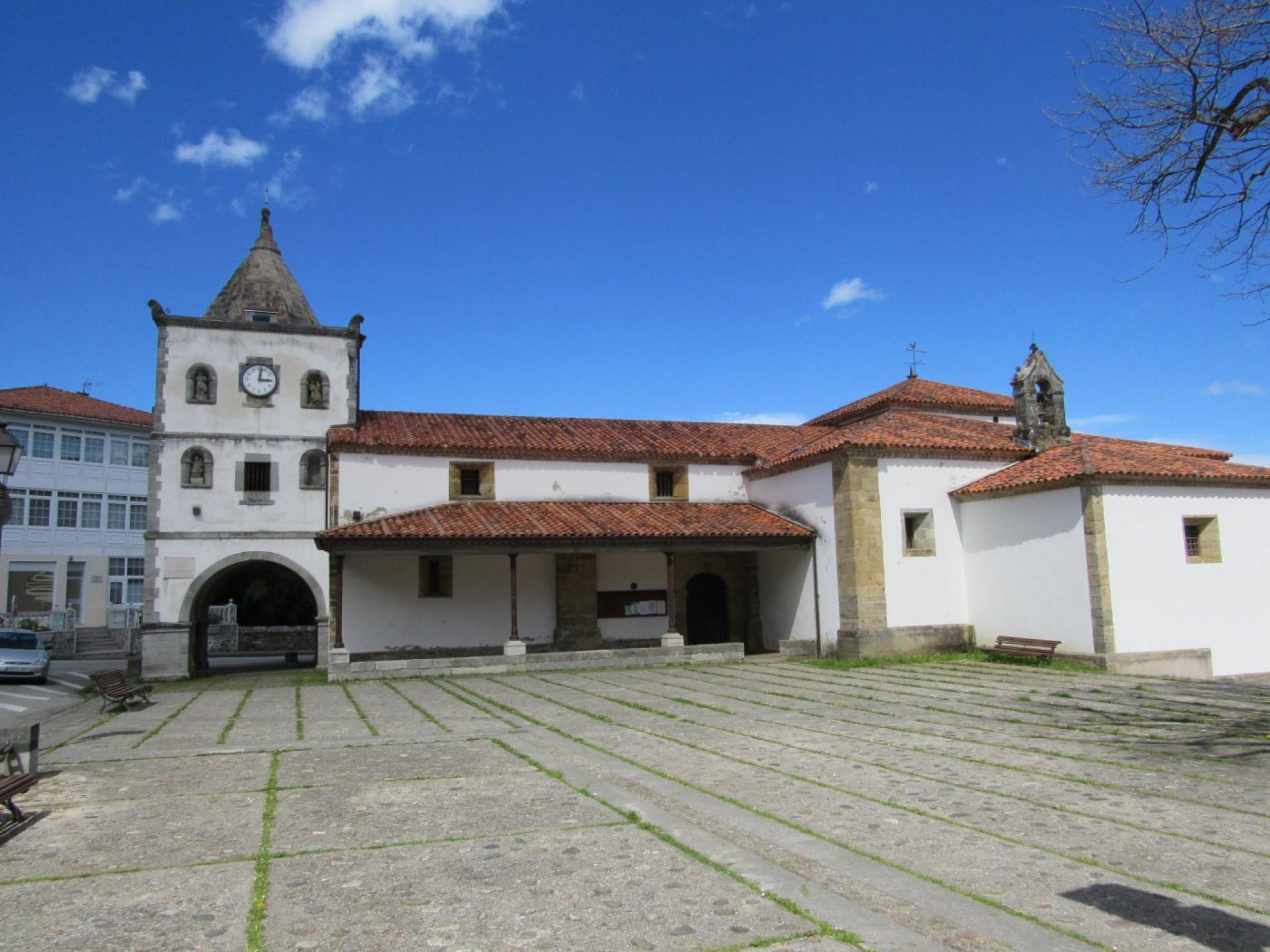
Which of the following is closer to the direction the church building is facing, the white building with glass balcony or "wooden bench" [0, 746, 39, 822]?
the wooden bench

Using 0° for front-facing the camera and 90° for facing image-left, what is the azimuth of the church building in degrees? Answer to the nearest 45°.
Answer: approximately 0°

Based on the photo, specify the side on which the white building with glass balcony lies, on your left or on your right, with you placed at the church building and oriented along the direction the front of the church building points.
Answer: on your right

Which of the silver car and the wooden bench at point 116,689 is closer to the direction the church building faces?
the wooden bench

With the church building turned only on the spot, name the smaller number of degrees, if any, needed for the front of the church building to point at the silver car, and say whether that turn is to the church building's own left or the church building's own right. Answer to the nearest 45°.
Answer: approximately 90° to the church building's own right

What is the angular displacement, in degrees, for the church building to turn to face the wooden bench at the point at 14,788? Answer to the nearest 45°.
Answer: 0° — it already faces it

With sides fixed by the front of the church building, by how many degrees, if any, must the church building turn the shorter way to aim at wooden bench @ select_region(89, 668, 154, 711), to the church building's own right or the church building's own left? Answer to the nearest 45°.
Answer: approximately 45° to the church building's own right
